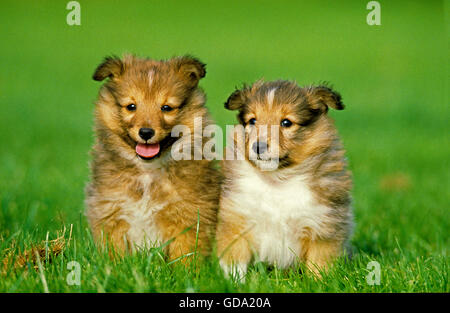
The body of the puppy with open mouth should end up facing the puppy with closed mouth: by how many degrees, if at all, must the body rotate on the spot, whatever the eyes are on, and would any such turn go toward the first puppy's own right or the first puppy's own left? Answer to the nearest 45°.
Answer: approximately 90° to the first puppy's own left

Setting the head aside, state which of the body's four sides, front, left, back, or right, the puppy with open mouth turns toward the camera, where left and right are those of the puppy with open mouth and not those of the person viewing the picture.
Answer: front
